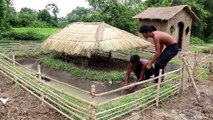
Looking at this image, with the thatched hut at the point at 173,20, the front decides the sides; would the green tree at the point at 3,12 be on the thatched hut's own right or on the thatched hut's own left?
on the thatched hut's own right

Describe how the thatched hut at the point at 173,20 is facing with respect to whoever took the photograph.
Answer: facing the viewer and to the right of the viewer

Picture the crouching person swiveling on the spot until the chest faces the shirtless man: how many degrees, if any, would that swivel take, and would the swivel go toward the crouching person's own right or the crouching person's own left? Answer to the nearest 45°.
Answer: approximately 180°

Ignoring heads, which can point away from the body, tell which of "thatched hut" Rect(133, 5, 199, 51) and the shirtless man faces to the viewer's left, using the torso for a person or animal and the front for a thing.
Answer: the shirtless man

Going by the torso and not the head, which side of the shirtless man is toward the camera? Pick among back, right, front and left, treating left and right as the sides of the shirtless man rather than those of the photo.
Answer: left

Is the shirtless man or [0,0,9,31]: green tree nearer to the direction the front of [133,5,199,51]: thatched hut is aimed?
the shirtless man

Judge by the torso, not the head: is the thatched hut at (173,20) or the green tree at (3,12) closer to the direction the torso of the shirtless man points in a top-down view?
the green tree

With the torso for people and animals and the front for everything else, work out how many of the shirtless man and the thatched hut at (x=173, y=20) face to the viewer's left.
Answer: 1

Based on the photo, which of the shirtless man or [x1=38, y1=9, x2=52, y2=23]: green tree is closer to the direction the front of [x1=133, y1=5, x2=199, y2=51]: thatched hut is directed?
the shirtless man

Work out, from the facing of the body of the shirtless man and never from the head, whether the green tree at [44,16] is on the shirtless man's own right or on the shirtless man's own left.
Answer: on the shirtless man's own right

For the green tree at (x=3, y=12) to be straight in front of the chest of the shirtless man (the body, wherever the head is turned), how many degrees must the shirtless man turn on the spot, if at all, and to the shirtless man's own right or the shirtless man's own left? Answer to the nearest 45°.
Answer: approximately 45° to the shirtless man's own right

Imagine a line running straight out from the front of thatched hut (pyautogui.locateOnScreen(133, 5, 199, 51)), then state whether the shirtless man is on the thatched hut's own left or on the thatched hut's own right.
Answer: on the thatched hut's own right

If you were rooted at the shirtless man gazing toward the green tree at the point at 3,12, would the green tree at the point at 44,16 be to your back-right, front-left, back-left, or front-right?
front-right

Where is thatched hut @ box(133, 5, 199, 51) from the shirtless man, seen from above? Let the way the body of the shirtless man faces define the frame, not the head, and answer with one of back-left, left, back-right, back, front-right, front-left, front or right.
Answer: right
